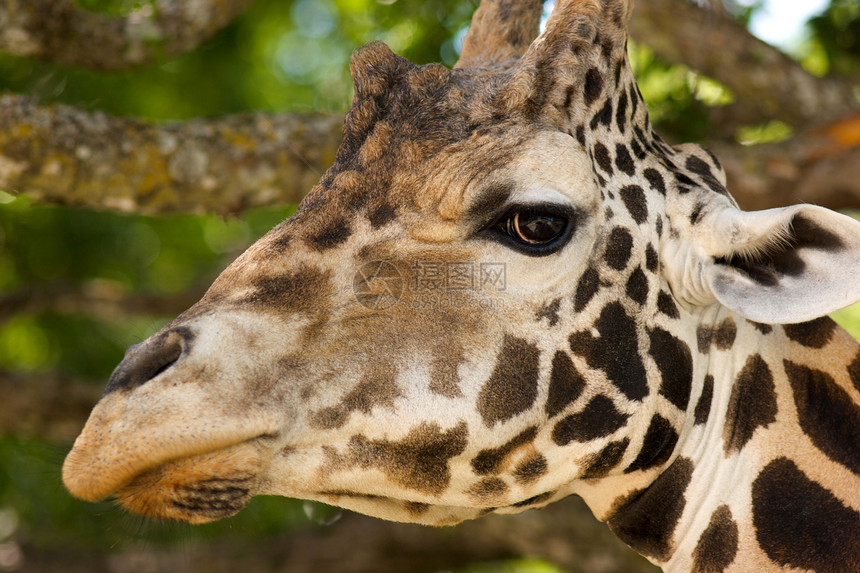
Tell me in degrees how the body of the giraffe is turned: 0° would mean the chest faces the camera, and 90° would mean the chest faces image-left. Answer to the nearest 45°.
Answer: approximately 90°

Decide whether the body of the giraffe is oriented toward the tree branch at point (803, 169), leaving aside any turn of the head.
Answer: no

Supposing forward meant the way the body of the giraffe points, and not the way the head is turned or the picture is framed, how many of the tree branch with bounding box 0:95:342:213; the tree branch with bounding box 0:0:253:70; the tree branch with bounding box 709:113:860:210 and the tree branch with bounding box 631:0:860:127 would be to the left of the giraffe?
0

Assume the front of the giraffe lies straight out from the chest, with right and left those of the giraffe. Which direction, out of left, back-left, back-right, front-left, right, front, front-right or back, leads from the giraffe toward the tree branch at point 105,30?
front-right

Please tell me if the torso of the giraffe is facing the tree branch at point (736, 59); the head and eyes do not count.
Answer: no

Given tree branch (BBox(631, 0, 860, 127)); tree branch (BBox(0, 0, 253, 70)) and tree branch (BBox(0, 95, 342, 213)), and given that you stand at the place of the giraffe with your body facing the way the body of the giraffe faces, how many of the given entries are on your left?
0

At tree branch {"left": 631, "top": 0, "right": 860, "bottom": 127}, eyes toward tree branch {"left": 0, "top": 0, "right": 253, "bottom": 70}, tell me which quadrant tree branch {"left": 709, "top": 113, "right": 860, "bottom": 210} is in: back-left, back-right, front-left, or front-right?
back-left
